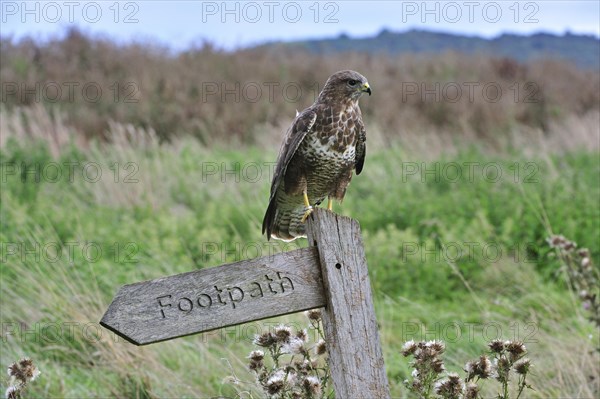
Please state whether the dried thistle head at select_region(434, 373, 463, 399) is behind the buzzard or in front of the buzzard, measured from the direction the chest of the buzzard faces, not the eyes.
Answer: in front

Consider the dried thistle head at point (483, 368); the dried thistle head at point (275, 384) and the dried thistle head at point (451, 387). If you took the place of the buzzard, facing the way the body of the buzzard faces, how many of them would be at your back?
0

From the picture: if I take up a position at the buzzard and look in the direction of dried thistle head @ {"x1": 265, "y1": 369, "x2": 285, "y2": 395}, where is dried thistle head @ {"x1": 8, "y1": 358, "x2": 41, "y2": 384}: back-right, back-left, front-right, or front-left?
front-right

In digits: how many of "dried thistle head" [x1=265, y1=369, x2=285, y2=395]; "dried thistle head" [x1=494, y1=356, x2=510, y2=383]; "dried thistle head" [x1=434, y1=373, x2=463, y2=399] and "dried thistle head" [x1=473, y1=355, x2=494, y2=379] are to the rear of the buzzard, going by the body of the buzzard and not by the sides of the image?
0

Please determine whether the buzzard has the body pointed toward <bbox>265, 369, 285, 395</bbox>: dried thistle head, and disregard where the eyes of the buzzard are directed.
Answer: no

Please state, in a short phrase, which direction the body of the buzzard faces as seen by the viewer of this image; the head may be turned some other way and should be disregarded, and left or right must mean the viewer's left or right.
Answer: facing the viewer and to the right of the viewer

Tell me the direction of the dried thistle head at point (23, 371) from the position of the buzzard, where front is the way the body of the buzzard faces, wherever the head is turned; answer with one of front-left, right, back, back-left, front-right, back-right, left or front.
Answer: right

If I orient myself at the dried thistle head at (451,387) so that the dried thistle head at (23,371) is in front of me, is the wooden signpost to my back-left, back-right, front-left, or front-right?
front-left

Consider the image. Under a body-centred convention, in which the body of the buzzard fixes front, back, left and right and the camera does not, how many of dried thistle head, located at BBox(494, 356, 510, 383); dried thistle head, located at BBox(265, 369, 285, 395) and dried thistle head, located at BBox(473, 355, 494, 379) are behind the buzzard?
0
